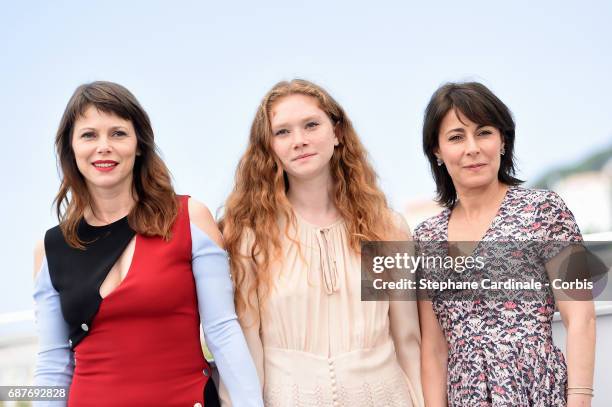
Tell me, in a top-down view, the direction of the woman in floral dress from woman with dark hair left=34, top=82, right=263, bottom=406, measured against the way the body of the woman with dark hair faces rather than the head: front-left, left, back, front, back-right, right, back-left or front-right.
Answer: left

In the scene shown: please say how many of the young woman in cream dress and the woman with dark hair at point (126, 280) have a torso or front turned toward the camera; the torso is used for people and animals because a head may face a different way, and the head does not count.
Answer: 2

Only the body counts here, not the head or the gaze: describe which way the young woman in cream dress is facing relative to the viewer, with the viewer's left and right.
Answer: facing the viewer

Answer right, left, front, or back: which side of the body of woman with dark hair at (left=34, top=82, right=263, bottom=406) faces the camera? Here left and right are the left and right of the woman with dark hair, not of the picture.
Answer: front
